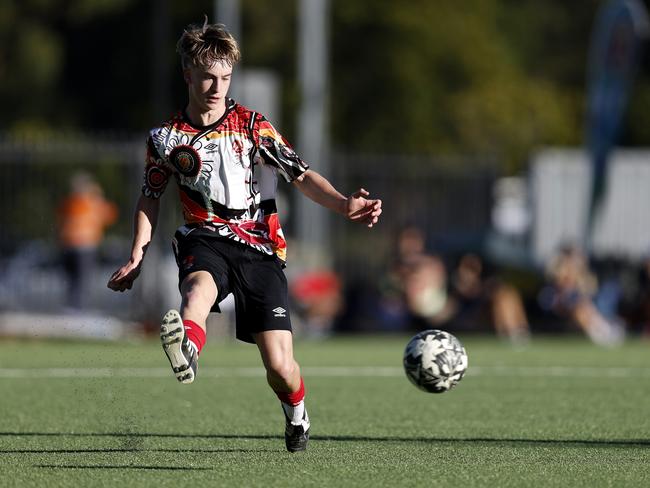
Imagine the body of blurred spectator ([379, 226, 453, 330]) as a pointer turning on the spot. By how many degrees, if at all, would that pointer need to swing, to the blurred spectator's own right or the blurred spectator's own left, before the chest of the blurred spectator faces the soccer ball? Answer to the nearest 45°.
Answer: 0° — they already face it

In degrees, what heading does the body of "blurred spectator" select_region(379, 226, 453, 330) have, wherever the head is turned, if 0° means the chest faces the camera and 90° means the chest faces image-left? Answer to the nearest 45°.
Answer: approximately 0°

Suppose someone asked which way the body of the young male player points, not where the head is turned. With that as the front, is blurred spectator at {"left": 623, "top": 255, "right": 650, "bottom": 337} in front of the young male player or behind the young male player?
behind

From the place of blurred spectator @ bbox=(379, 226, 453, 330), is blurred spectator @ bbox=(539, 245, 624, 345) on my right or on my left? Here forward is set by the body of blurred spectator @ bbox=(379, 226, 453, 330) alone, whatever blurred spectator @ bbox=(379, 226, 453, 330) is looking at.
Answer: on my left

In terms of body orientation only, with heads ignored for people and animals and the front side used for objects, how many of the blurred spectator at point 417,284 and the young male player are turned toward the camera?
2

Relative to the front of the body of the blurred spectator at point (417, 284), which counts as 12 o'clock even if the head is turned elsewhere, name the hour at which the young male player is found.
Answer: The young male player is roughly at 12 o'clock from the blurred spectator.

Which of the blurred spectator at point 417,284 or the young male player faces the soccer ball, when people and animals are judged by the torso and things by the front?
the blurred spectator

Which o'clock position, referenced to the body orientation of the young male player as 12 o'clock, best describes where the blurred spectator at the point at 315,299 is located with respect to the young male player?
The blurred spectator is roughly at 6 o'clock from the young male player.

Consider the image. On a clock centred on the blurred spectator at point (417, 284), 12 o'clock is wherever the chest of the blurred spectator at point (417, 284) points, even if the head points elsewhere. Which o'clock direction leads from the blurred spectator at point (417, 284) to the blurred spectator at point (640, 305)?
the blurred spectator at point (640, 305) is roughly at 8 o'clock from the blurred spectator at point (417, 284).

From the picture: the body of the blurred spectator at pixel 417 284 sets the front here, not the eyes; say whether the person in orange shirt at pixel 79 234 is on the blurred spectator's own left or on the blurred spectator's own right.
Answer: on the blurred spectator's own right

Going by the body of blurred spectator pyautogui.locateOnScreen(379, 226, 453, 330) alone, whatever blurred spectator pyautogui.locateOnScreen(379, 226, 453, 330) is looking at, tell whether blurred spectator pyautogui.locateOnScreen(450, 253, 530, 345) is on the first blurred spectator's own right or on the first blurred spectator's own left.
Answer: on the first blurred spectator's own left

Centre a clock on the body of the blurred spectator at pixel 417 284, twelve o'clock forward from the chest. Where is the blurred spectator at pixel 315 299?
the blurred spectator at pixel 315 299 is roughly at 4 o'clock from the blurred spectator at pixel 417 284.
